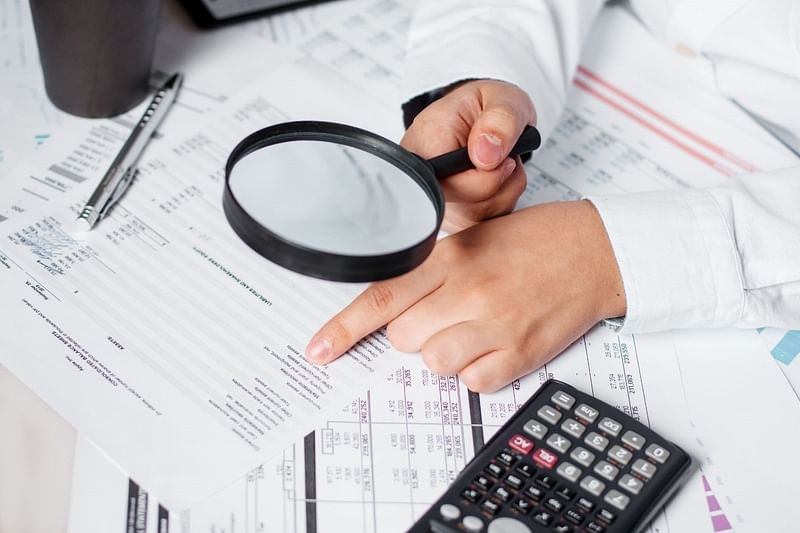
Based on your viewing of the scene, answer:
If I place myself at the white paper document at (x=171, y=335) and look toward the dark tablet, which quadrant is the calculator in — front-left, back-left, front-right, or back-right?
back-right

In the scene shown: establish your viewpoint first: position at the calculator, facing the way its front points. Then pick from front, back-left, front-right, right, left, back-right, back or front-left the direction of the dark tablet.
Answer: left

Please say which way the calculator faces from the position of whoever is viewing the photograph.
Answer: facing away from the viewer and to the right of the viewer
